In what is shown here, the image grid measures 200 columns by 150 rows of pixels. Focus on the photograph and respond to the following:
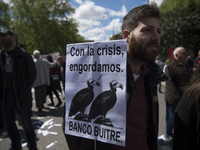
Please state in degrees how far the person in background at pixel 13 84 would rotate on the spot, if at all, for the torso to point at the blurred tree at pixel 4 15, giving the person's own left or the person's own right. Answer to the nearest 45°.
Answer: approximately 135° to the person's own right

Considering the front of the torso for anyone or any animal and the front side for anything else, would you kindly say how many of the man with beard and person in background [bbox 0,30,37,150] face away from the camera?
0

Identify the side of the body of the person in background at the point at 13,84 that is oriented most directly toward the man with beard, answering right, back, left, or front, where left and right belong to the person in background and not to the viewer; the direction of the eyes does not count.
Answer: left

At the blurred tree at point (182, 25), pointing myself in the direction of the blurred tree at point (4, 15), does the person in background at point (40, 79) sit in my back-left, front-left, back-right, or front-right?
front-left

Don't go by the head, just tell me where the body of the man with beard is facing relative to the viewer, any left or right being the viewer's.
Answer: facing the viewer and to the right of the viewer

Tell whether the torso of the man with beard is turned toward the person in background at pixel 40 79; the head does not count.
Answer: no

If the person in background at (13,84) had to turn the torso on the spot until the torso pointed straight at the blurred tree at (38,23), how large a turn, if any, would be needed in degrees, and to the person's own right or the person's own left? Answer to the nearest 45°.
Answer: approximately 135° to the person's own right

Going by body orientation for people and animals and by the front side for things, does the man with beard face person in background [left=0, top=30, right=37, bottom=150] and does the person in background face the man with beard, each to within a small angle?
no

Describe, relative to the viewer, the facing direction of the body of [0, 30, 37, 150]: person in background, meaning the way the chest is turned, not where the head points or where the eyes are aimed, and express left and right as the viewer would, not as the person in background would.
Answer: facing the viewer and to the left of the viewer

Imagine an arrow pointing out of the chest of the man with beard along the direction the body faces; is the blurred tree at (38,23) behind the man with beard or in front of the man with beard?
behind

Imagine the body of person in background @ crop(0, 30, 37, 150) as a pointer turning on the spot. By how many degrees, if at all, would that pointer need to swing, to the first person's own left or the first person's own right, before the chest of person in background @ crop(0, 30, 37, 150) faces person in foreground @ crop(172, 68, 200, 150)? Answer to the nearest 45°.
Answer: approximately 90° to the first person's own left
